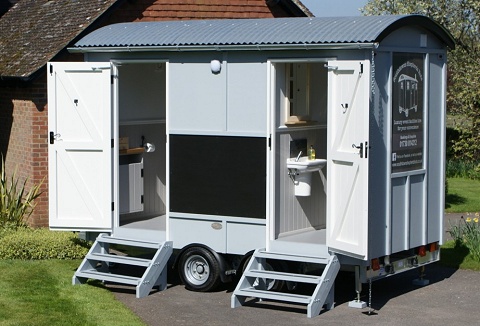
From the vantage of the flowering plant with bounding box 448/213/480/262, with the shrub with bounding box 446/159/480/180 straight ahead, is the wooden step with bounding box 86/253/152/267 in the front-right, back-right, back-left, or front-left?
back-left

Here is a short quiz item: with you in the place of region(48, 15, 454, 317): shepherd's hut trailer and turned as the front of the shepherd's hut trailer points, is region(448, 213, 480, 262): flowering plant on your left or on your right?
on your right

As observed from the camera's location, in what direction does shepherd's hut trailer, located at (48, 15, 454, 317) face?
facing away from the viewer and to the left of the viewer

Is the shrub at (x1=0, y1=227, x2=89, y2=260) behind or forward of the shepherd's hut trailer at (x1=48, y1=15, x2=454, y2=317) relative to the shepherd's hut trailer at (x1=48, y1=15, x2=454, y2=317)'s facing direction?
forward

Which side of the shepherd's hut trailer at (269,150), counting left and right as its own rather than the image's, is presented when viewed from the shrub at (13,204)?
front
